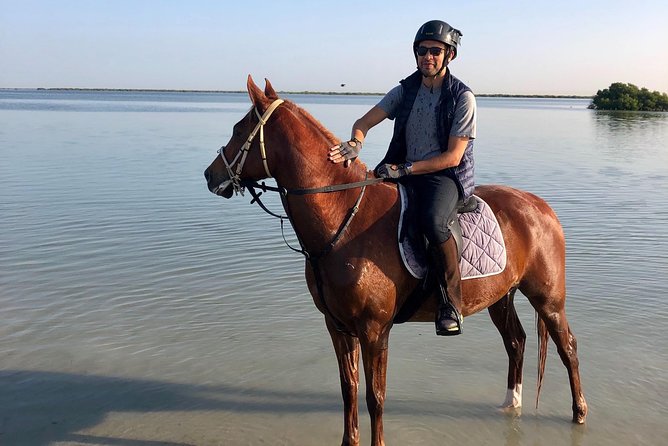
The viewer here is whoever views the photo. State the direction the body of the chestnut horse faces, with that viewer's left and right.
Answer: facing the viewer and to the left of the viewer
